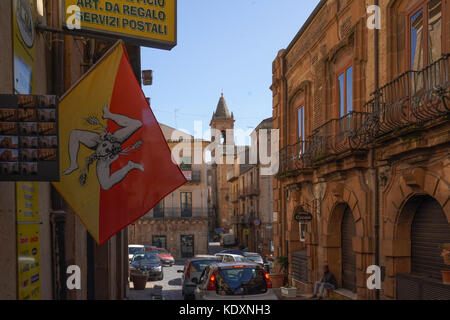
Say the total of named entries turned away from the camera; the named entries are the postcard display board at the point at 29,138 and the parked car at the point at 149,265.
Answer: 0

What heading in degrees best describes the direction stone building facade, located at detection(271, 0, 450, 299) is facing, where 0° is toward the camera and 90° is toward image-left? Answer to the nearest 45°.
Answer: approximately 45°

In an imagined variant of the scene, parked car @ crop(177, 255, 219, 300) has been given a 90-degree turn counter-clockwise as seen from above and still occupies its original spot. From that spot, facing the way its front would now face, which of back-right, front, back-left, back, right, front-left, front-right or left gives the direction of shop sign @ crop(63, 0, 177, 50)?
left

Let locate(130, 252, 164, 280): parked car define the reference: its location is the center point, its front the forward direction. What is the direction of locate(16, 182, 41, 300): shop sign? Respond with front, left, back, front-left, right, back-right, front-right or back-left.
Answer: front-right

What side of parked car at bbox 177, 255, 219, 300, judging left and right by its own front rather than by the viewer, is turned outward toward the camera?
back

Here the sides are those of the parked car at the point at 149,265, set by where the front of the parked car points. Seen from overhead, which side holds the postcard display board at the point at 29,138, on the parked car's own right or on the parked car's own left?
on the parked car's own right

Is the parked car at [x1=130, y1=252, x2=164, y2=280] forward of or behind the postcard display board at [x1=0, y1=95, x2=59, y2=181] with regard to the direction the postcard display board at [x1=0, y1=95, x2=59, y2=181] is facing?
behind

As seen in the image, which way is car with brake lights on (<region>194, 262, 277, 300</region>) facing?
away from the camera
